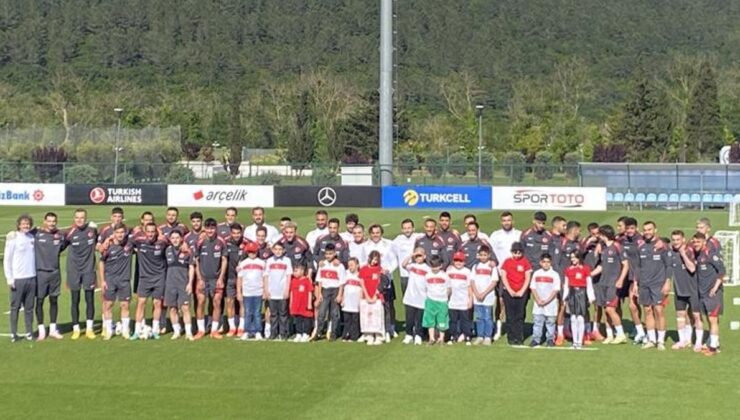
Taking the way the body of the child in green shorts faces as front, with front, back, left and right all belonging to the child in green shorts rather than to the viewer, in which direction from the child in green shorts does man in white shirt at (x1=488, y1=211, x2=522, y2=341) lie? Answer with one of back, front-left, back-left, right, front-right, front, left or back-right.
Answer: back-left

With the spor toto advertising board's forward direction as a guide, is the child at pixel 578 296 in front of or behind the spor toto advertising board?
in front

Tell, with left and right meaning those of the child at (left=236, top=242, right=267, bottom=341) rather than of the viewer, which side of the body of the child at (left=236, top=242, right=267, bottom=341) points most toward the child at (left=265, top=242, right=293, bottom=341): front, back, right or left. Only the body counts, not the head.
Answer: left

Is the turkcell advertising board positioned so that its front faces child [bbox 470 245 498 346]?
yes

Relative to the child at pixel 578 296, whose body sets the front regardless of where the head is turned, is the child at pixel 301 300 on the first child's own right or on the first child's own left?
on the first child's own right

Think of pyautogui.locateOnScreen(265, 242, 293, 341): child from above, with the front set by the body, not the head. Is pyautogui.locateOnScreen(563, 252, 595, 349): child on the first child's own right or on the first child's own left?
on the first child's own left

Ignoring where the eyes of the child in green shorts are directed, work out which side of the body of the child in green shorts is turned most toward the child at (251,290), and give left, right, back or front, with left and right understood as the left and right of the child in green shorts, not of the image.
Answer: right
